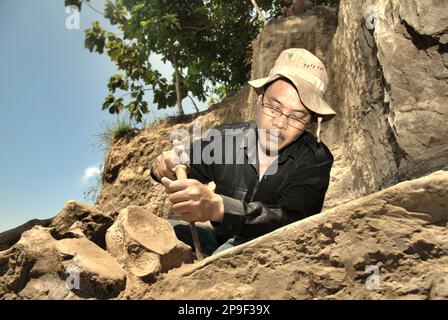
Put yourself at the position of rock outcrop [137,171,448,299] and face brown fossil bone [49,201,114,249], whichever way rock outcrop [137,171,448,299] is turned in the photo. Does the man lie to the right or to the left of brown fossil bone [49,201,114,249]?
right

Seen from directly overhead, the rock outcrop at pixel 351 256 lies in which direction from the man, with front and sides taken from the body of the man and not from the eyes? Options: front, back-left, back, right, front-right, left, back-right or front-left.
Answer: front-left

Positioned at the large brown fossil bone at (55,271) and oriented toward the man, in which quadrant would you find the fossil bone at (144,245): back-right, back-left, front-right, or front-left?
front-right

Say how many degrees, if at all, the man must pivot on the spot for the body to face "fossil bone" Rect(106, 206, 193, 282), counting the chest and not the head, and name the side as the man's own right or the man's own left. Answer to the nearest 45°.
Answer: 0° — they already face it

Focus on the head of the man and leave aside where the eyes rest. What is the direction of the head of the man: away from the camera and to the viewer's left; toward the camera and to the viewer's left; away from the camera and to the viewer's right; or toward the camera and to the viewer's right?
toward the camera and to the viewer's left

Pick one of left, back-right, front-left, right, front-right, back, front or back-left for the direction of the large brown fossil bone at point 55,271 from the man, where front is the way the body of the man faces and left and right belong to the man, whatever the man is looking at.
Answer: front

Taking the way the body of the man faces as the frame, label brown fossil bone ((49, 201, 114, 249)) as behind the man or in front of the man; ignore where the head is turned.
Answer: in front

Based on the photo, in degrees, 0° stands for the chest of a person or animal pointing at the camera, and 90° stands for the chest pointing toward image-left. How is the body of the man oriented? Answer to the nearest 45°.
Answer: approximately 45°
